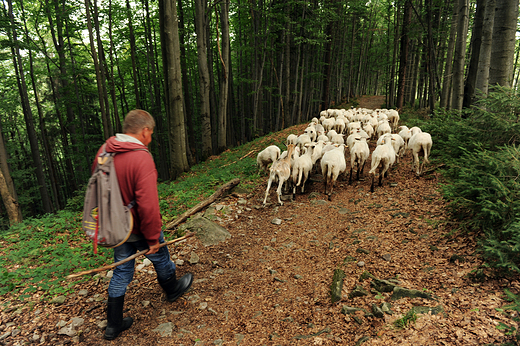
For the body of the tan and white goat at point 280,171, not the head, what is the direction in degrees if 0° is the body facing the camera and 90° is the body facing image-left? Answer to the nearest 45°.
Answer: approximately 225°

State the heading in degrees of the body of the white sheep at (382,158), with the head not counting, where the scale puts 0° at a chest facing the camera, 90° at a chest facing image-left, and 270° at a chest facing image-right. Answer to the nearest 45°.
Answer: approximately 225°

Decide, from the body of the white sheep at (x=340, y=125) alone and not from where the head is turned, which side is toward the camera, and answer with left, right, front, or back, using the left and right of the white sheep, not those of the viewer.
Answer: back

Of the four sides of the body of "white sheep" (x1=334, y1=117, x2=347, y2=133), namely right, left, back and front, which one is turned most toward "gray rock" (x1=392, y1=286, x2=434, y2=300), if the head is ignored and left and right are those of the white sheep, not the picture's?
back

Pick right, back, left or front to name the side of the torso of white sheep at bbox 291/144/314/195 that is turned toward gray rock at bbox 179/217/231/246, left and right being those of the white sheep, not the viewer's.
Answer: back

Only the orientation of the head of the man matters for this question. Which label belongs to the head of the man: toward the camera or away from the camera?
away from the camera

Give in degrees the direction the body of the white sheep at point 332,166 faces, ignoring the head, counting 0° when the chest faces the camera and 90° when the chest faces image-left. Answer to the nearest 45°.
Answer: approximately 225°

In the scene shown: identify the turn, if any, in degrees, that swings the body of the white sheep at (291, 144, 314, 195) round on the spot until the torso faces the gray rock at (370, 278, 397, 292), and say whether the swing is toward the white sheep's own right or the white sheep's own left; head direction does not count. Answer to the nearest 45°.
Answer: approximately 135° to the white sheep's own right
